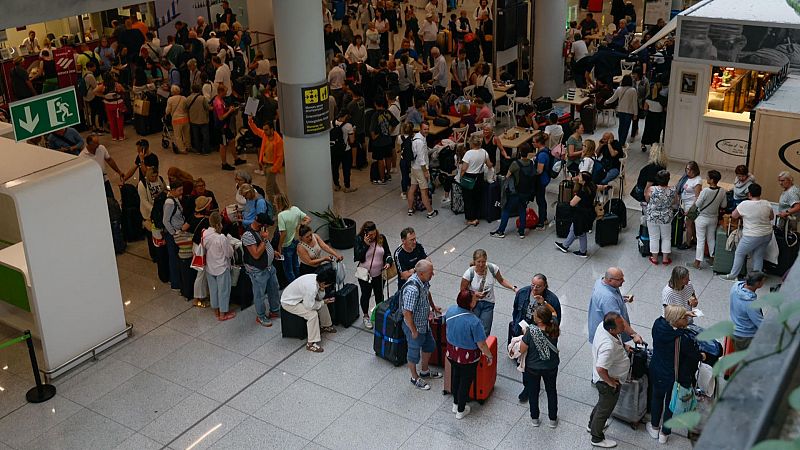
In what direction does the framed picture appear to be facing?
toward the camera

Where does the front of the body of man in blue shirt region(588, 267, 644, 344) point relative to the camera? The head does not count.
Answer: to the viewer's right

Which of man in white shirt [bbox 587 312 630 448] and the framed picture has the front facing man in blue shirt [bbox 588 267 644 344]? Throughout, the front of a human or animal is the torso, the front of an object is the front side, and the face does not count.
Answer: the framed picture

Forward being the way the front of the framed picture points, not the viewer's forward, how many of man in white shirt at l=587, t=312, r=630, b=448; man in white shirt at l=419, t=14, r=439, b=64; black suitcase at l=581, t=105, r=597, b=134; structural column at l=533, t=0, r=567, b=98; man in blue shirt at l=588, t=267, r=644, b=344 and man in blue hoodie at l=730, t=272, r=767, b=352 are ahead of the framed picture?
3
